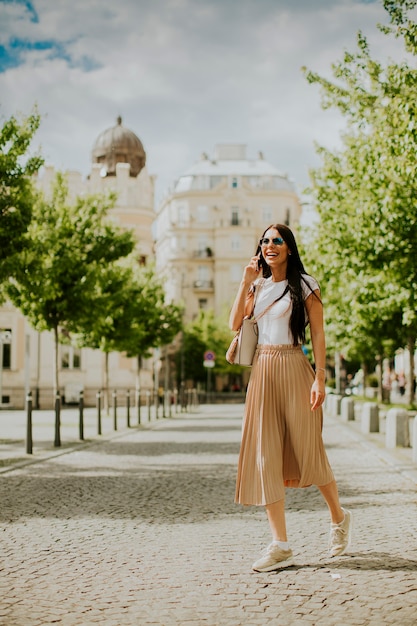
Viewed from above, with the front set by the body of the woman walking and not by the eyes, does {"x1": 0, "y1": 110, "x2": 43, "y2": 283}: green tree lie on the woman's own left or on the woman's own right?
on the woman's own right

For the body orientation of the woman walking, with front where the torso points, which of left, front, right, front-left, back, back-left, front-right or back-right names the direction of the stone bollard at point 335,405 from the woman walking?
back-right

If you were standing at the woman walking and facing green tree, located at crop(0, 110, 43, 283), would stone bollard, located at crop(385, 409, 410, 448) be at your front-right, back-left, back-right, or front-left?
front-right

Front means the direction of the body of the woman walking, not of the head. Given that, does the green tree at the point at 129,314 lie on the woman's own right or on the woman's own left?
on the woman's own right

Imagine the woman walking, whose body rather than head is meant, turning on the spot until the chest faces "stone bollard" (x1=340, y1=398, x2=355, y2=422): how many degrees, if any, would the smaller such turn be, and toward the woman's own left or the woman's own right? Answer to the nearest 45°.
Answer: approximately 135° to the woman's own right

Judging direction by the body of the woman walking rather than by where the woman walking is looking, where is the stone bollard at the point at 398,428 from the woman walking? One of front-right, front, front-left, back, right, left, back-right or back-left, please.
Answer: back-right

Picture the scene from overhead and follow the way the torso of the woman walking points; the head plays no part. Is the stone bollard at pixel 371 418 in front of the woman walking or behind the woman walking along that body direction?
behind

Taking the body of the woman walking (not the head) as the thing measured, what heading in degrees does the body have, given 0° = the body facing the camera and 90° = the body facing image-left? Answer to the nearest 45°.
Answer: approximately 45°
